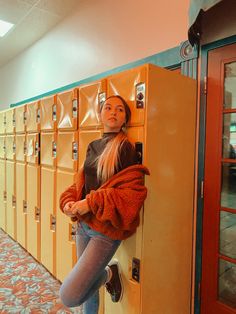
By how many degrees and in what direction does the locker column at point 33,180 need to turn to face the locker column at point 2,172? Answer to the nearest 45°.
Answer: approximately 135° to its right

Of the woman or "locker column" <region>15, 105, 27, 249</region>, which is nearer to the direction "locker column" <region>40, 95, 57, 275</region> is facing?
the woman

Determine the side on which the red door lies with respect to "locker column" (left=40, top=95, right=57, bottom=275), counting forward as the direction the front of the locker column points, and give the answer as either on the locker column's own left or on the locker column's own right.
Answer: on the locker column's own left

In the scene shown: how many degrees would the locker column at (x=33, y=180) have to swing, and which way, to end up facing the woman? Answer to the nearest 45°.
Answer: approximately 45° to its left

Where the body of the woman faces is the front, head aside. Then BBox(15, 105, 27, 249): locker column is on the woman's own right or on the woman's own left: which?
on the woman's own right

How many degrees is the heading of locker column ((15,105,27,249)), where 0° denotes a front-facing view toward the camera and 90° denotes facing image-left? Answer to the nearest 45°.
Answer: approximately 45°

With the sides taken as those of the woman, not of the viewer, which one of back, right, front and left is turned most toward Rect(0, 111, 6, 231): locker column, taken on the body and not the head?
right

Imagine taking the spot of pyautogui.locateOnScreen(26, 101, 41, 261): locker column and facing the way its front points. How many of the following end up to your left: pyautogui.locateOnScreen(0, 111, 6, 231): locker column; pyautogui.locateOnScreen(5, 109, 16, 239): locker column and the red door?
1
